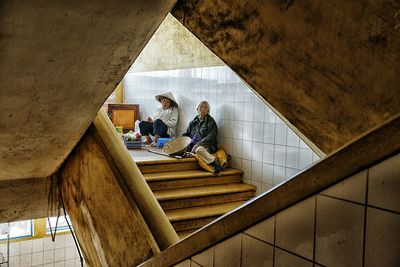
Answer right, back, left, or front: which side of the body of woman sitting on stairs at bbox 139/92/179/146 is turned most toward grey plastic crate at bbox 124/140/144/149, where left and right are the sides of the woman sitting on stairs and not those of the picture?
front

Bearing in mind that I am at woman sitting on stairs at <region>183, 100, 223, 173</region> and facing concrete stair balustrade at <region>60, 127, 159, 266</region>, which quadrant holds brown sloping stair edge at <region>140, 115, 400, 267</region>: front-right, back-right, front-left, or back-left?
front-left

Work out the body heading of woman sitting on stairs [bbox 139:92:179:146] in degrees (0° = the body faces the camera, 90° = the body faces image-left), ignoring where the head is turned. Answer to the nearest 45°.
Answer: approximately 45°

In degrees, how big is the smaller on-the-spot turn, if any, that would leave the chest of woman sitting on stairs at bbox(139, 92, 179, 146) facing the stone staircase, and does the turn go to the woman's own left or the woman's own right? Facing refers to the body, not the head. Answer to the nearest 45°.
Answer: approximately 45° to the woman's own left

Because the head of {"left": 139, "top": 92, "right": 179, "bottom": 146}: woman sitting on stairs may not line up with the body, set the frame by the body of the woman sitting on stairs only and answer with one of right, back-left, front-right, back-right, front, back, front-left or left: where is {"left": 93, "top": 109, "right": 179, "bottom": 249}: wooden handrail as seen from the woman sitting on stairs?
front-left

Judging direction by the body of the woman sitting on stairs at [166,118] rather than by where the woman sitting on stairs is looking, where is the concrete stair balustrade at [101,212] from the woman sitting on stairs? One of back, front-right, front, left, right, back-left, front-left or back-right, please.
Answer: front-left
